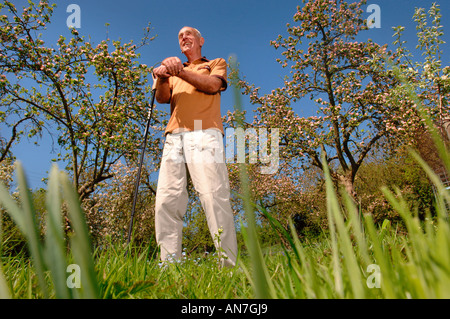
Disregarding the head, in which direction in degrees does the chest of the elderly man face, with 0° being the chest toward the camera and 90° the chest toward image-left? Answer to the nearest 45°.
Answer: approximately 45°
